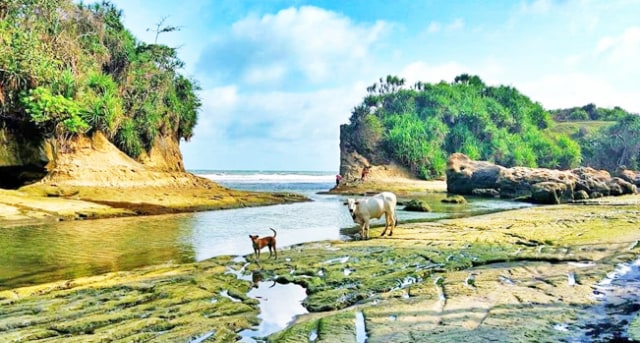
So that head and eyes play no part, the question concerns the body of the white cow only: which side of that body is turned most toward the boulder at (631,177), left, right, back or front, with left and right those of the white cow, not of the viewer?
back

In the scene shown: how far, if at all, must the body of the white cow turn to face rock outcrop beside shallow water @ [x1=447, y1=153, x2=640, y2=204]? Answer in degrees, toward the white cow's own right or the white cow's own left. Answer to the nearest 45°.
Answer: approximately 180°

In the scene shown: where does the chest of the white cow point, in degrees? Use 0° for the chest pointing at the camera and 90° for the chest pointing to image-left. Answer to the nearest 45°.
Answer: approximately 45°

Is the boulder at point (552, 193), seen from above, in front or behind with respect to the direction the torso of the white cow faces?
behind

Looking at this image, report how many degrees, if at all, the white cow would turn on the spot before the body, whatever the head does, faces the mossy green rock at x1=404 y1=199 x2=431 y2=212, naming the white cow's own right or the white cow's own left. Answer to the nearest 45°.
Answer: approximately 135° to the white cow's own right

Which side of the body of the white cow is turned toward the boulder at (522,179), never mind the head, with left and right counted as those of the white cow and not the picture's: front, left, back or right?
back
